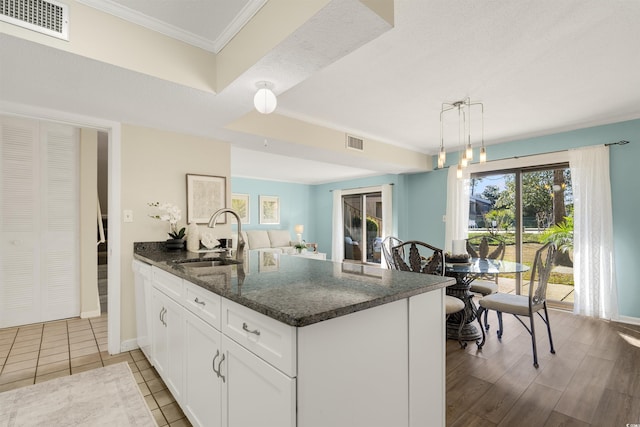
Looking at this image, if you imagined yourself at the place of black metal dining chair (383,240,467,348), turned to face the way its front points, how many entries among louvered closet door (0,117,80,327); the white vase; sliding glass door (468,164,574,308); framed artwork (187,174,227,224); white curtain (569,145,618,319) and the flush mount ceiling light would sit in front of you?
2

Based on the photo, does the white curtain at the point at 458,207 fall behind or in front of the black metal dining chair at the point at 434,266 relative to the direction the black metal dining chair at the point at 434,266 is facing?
in front

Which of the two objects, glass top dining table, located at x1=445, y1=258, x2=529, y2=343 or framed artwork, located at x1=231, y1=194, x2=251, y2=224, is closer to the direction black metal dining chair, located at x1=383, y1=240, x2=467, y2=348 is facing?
the glass top dining table

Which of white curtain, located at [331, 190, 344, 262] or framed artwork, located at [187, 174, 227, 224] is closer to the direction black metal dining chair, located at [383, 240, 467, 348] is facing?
the white curtain

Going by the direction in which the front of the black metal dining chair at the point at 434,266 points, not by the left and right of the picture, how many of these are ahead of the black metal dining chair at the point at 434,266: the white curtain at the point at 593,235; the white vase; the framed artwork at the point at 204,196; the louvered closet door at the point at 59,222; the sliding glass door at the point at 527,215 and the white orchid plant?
2

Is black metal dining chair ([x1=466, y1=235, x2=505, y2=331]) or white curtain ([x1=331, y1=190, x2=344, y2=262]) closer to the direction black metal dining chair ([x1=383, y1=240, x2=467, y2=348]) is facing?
the black metal dining chair

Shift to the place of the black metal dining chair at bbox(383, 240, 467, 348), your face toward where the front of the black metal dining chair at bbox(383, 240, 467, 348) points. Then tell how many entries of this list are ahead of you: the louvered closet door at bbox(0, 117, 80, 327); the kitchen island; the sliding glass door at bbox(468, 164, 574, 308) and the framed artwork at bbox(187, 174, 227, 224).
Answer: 1

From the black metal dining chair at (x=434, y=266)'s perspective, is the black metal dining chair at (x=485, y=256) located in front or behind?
in front

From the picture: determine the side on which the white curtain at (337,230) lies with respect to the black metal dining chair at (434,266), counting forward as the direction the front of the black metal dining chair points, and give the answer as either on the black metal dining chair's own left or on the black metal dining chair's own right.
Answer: on the black metal dining chair's own left

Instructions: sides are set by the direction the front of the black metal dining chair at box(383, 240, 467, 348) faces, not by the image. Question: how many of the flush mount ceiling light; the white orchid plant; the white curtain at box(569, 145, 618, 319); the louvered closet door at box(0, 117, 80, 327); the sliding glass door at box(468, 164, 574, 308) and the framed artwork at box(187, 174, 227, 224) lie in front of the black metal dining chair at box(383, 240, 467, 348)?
2

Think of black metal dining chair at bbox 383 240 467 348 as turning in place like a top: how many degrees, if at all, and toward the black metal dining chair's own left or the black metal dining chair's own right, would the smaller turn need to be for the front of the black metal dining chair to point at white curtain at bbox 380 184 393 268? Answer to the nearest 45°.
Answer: approximately 45° to the black metal dining chair's own left

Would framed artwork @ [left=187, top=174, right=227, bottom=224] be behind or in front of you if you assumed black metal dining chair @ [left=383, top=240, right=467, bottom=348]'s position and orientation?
behind

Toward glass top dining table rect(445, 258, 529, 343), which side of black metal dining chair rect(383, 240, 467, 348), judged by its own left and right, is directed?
front

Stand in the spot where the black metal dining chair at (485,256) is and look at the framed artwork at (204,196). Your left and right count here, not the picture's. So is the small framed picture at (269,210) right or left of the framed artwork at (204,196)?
right

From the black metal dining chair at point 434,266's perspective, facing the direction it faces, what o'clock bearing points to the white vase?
The white vase is roughly at 7 o'clock from the black metal dining chair.

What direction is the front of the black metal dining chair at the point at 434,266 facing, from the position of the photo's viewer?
facing away from the viewer and to the right of the viewer
